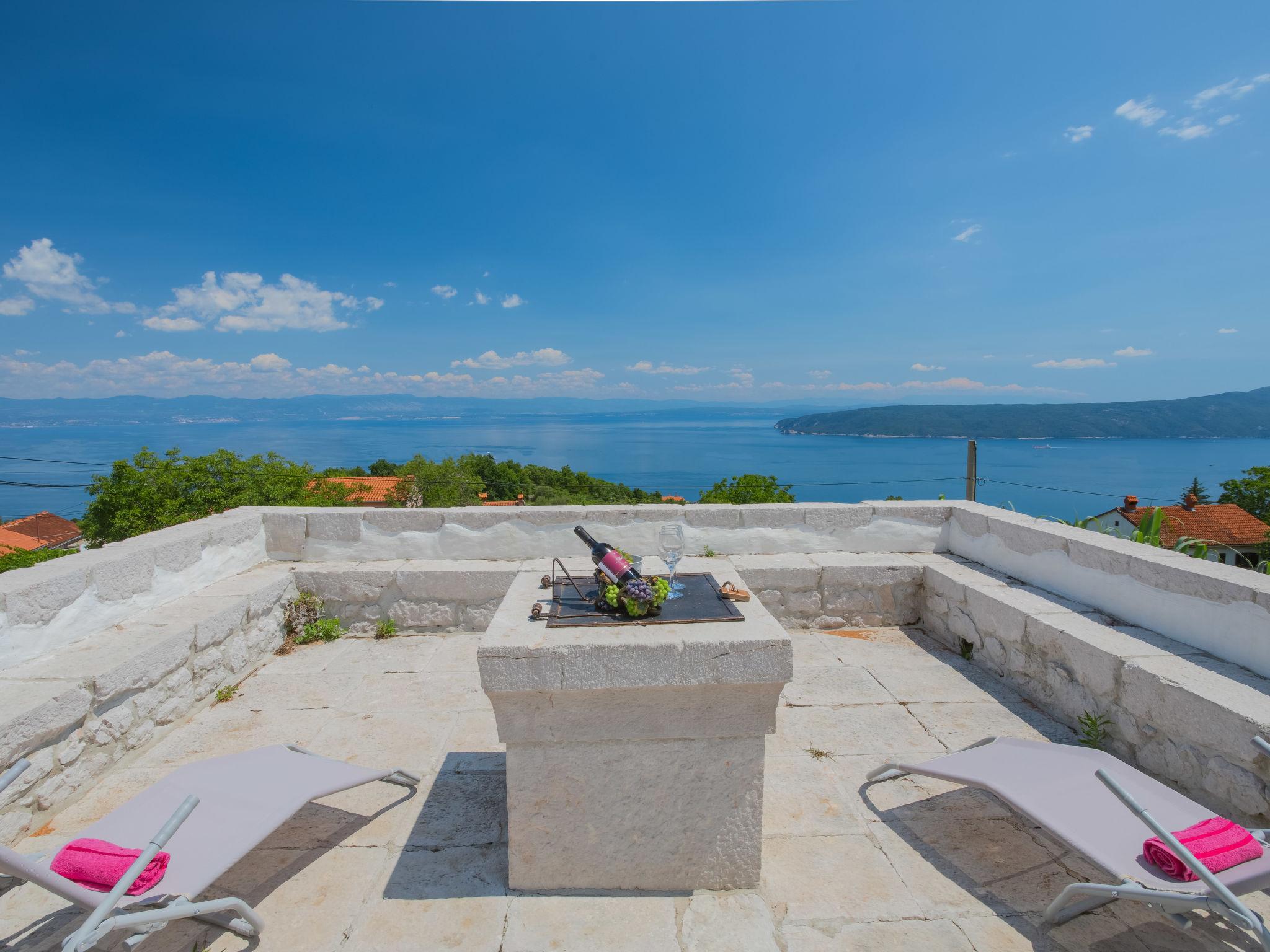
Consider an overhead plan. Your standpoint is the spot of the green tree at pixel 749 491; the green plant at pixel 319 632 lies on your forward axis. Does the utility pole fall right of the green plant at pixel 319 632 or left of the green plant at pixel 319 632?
left

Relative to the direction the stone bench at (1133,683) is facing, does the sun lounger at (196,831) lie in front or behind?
in front

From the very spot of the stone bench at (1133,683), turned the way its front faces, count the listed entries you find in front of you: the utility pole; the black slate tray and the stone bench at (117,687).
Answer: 2

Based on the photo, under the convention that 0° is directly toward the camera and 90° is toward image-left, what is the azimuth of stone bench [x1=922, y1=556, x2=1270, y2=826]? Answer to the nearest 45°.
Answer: approximately 45°

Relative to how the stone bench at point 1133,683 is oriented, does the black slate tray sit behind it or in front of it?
in front

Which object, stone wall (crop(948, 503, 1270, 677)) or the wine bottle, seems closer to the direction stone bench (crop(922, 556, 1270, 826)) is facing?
the wine bottle

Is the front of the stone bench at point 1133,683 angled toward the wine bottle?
yes

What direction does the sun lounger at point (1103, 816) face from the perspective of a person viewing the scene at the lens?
facing away from the viewer and to the left of the viewer
